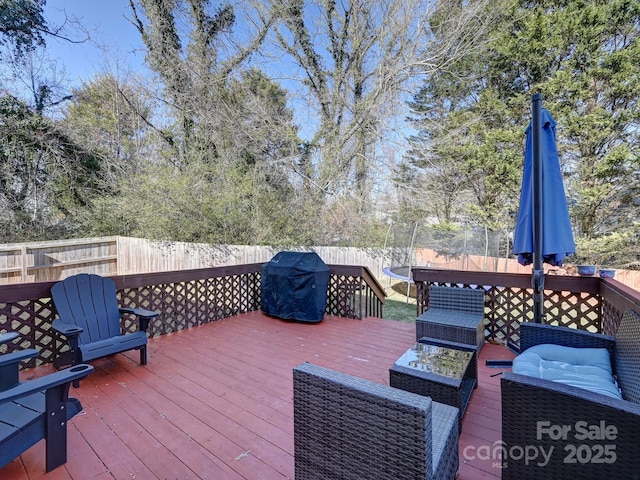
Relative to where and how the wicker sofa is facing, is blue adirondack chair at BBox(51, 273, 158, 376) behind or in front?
in front

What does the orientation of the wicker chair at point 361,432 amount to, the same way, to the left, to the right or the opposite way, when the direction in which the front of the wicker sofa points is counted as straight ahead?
to the right

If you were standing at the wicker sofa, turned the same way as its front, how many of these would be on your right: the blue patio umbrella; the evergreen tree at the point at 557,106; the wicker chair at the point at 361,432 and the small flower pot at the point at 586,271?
3

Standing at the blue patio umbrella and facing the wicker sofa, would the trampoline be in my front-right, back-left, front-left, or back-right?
back-right

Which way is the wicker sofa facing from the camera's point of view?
to the viewer's left

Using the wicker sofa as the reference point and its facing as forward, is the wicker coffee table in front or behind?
in front

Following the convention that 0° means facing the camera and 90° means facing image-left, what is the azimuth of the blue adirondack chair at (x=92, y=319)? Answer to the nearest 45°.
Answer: approximately 315°

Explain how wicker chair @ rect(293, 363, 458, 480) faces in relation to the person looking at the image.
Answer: facing away from the viewer and to the right of the viewer

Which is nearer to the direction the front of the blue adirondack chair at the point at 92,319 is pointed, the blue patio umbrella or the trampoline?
the blue patio umbrella

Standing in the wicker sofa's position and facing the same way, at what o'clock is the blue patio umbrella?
The blue patio umbrella is roughly at 3 o'clock from the wicker sofa.

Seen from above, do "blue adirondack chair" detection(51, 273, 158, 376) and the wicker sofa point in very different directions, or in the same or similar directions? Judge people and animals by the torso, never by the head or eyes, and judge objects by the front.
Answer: very different directions

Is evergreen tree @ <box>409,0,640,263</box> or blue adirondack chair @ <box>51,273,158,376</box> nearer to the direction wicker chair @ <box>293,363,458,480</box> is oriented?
the evergreen tree

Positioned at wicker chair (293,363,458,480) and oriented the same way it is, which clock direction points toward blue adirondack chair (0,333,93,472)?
The blue adirondack chair is roughly at 8 o'clock from the wicker chair.

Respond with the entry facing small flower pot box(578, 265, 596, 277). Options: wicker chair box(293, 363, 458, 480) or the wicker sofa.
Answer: the wicker chair

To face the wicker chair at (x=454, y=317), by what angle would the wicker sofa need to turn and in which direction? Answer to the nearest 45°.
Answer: approximately 45° to its right
